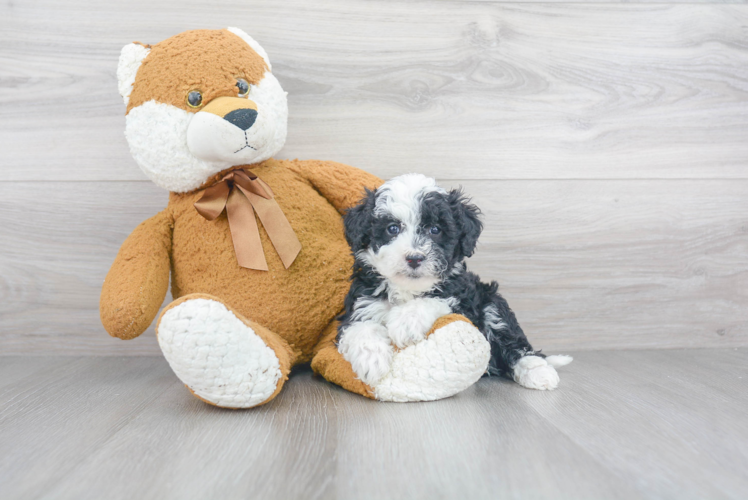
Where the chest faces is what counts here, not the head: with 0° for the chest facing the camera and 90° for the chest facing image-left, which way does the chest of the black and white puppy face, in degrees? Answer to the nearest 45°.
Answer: approximately 45°
